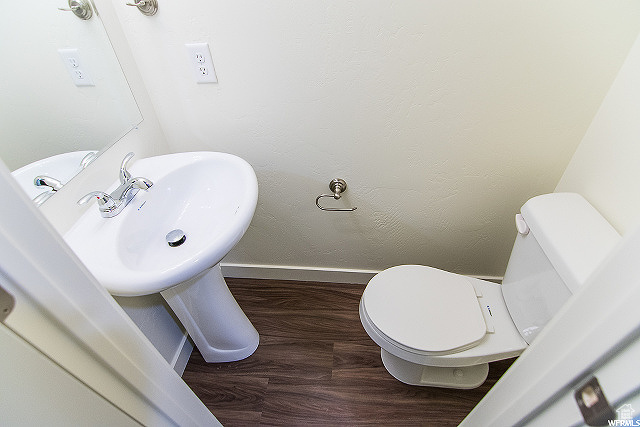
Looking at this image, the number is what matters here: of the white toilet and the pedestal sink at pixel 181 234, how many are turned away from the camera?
0

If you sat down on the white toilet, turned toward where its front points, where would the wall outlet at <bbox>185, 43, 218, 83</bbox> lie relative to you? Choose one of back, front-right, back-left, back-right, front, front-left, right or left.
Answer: front-right

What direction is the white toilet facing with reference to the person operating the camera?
facing the viewer and to the left of the viewer

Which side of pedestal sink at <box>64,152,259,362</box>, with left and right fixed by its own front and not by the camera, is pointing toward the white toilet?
front

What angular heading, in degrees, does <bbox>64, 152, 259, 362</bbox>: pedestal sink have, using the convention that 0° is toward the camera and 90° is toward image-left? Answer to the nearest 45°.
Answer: approximately 315°

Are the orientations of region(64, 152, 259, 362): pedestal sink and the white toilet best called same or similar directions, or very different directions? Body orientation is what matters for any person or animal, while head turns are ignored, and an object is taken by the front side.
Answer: very different directions

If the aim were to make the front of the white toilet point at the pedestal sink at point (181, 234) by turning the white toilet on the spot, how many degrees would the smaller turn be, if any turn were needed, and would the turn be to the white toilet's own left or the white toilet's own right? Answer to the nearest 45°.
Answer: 0° — it already faces it
